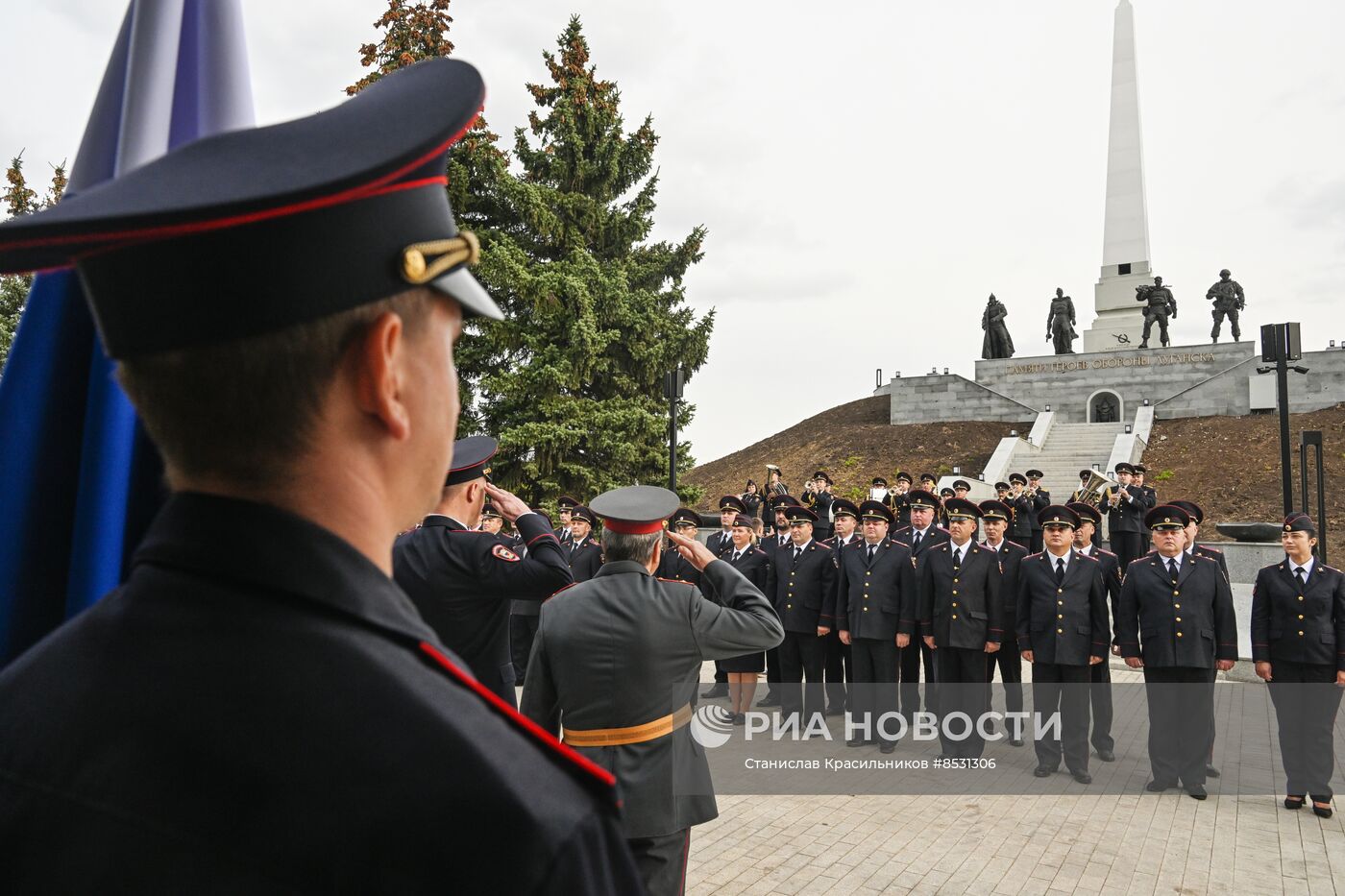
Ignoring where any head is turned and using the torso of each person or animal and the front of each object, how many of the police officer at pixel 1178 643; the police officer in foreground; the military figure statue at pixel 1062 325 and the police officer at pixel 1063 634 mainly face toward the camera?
3

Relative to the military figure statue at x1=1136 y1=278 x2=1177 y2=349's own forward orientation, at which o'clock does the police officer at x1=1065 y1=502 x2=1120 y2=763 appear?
The police officer is roughly at 12 o'clock from the military figure statue.

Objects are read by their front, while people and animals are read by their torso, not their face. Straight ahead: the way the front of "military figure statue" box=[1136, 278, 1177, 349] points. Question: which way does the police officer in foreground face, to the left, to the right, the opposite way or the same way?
the opposite way

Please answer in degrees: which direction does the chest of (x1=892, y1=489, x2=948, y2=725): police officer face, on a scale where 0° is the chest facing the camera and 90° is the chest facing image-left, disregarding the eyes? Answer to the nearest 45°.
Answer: approximately 0°

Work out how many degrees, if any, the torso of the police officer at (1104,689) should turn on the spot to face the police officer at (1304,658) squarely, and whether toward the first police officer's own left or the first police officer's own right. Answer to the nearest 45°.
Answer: approximately 45° to the first police officer's own left

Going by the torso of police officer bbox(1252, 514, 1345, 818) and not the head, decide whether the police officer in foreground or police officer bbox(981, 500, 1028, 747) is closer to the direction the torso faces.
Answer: the police officer in foreground

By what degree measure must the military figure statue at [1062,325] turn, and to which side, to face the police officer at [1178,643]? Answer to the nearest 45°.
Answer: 0° — it already faces them

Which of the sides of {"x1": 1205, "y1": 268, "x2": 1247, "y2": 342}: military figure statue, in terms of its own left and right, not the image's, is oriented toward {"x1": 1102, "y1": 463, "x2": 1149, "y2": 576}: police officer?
front

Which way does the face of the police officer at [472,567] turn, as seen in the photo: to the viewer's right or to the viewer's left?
to the viewer's right

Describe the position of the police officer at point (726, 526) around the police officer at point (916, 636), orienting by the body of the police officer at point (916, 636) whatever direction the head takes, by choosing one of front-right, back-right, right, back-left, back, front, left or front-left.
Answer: back-right

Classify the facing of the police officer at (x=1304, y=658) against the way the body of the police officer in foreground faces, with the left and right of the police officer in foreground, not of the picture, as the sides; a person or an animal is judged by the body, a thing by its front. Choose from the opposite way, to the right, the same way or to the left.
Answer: the opposite way

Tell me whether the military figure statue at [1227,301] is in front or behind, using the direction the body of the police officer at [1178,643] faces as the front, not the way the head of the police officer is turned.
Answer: behind
